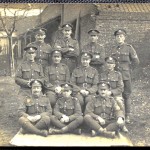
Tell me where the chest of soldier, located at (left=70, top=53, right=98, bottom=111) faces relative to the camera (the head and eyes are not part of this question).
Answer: toward the camera

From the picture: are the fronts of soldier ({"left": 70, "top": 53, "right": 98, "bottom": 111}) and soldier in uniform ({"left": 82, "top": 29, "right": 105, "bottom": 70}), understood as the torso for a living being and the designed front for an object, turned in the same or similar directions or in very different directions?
same or similar directions

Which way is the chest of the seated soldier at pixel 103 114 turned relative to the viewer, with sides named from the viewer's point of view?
facing the viewer

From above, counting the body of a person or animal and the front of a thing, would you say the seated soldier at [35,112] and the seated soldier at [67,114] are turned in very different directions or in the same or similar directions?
same or similar directions

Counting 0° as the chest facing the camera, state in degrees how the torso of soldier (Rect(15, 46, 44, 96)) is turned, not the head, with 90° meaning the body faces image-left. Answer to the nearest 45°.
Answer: approximately 0°

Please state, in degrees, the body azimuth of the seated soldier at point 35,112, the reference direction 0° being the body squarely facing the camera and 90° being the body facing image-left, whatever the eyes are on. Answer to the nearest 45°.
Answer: approximately 0°
